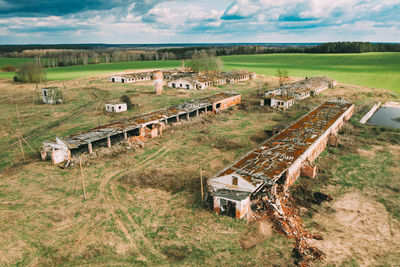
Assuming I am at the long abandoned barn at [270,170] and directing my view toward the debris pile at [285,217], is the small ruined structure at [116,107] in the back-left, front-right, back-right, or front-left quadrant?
back-right

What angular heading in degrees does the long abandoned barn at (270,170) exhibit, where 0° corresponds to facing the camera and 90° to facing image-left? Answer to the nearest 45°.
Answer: approximately 45°

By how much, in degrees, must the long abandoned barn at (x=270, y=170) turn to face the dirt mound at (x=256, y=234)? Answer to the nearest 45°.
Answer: approximately 45° to its left

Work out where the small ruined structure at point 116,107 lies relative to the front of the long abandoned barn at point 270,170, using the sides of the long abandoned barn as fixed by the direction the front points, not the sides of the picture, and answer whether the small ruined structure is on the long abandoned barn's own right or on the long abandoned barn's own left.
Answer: on the long abandoned barn's own right

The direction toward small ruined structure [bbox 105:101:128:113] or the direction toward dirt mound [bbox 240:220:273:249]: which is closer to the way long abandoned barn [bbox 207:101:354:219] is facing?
the dirt mound
